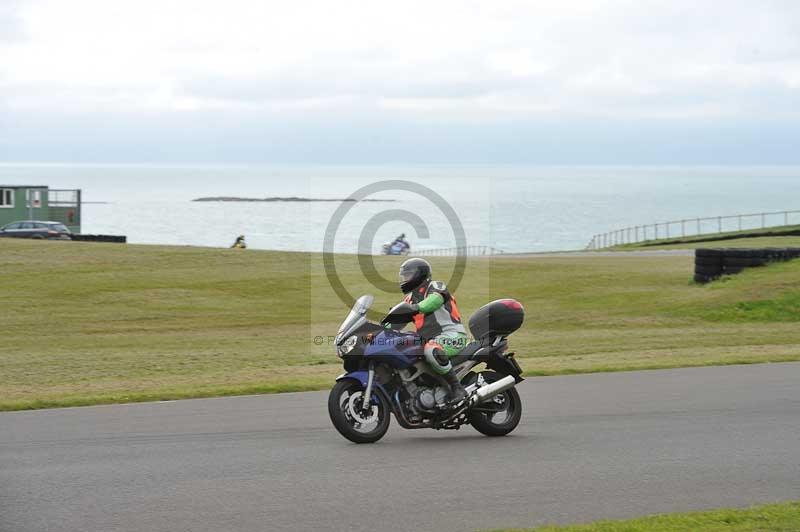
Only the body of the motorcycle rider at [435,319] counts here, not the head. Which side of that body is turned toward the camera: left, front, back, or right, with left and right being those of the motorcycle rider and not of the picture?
left

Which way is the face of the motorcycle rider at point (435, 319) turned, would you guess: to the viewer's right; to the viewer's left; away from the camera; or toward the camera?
to the viewer's left
